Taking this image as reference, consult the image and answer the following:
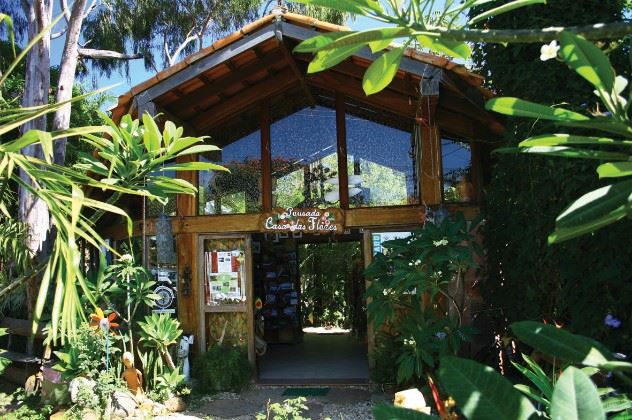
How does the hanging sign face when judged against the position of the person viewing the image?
facing the viewer

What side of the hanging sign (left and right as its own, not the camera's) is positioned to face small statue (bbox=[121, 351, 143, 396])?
right

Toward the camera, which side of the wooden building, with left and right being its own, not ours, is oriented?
front

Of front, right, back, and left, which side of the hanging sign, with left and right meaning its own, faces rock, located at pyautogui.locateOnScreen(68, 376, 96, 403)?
right

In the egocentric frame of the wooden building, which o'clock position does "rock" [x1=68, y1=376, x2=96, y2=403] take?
The rock is roughly at 2 o'clock from the wooden building.

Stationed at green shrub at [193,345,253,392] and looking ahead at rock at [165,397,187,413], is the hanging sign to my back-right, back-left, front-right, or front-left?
back-left

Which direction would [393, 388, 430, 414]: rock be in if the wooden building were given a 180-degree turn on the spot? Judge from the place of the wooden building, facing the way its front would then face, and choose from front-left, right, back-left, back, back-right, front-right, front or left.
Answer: back
